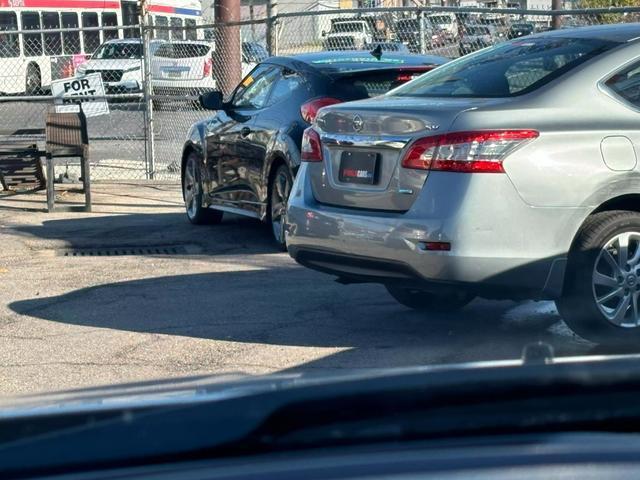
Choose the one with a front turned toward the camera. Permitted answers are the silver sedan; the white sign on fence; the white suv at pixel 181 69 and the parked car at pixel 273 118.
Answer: the white sign on fence

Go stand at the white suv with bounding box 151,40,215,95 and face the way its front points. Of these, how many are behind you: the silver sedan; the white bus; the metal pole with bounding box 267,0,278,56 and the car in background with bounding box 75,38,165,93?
2

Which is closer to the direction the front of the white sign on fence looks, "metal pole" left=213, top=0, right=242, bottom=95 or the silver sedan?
the silver sedan

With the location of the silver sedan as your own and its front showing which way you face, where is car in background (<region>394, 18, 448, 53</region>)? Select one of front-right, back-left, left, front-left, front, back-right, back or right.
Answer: front-left

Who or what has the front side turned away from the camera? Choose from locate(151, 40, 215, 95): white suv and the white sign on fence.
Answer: the white suv

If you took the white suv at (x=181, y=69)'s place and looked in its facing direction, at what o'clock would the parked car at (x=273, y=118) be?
The parked car is roughly at 6 o'clock from the white suv.

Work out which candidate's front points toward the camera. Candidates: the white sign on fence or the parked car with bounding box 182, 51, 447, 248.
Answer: the white sign on fence

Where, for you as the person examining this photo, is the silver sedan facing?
facing away from the viewer and to the right of the viewer

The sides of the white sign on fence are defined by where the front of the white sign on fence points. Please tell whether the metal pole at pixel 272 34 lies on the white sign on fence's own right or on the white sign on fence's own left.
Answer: on the white sign on fence's own left

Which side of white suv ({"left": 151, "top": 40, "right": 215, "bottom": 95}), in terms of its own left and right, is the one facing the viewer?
back

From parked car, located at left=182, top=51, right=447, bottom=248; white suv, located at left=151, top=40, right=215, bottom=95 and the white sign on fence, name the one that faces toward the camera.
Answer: the white sign on fence

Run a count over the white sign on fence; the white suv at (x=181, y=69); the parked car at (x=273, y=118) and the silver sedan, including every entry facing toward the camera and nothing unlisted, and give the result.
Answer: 1

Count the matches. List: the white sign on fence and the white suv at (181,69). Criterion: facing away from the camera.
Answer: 1

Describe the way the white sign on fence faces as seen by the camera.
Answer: facing the viewer

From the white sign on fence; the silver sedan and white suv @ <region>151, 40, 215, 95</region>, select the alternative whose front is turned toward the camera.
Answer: the white sign on fence

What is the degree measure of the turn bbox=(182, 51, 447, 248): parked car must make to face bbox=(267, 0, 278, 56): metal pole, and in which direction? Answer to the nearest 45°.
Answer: approximately 45° to its right

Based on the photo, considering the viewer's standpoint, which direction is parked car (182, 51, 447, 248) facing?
facing away from the viewer and to the left of the viewer
